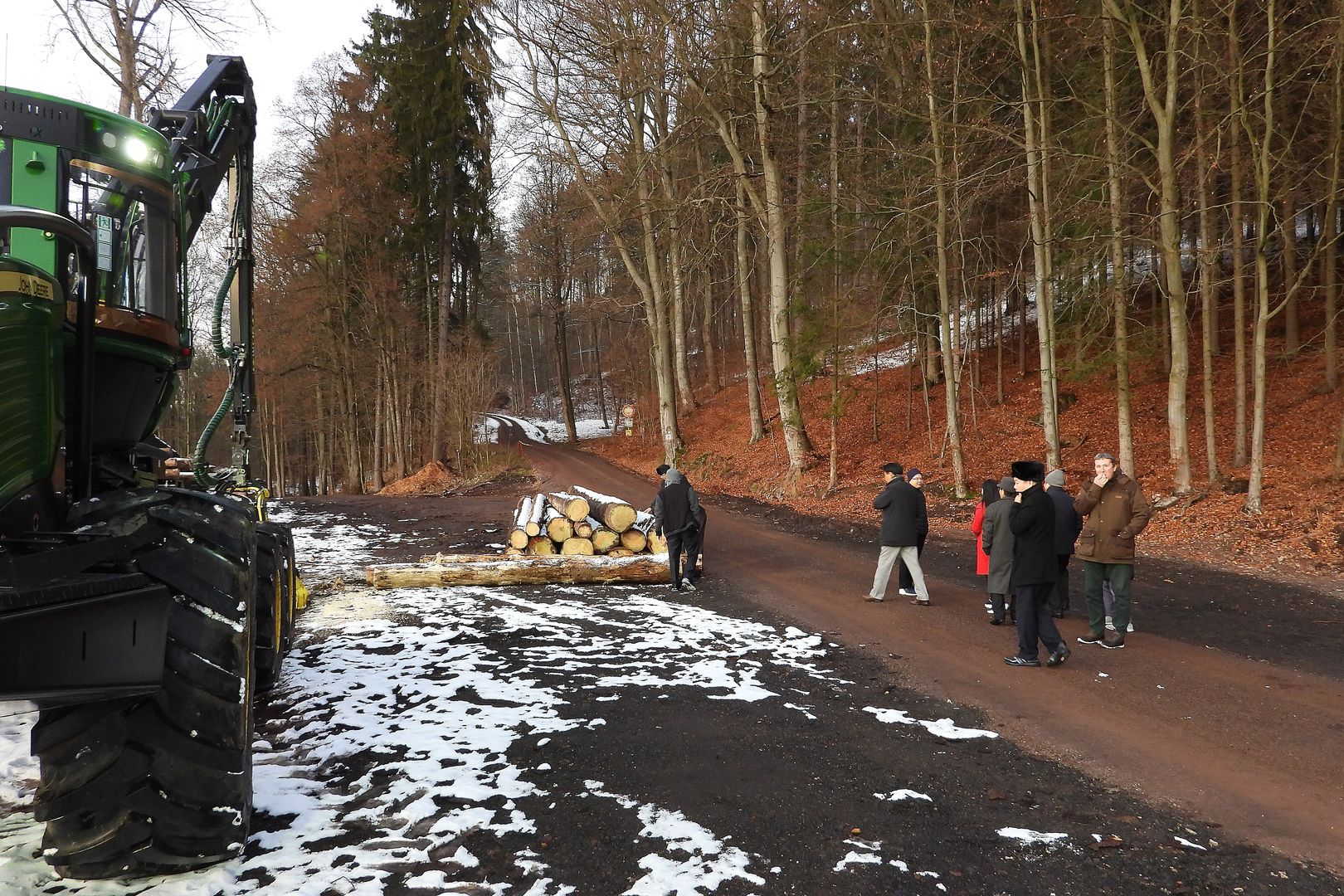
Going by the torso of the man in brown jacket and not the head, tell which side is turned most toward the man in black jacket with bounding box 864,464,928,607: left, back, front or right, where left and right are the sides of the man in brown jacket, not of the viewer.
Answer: right

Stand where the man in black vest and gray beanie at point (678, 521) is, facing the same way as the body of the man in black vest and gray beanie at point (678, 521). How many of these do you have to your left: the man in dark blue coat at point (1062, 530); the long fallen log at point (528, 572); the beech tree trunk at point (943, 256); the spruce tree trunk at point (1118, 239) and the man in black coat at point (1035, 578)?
1

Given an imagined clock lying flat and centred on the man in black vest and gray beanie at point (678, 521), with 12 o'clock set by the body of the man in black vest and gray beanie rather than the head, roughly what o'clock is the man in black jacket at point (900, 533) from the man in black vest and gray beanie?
The man in black jacket is roughly at 4 o'clock from the man in black vest and gray beanie.

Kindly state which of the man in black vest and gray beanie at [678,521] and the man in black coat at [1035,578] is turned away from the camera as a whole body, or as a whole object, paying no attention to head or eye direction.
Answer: the man in black vest and gray beanie at [678,521]

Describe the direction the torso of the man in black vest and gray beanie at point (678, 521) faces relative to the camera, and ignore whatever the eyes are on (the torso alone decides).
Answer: away from the camera

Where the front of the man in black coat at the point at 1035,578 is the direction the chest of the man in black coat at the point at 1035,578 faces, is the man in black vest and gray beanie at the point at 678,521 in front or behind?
in front

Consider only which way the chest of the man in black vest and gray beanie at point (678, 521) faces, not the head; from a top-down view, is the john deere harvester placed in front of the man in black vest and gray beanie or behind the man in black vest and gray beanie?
behind

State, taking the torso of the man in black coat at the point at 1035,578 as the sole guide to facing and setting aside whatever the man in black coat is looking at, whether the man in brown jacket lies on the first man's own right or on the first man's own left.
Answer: on the first man's own right

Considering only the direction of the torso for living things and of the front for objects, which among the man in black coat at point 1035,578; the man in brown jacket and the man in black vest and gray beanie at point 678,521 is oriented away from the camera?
the man in black vest and gray beanie at point 678,521

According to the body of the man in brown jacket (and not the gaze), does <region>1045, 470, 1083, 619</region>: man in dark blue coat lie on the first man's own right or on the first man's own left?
on the first man's own right

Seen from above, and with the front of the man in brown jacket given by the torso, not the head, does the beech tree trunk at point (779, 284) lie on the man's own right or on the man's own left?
on the man's own right

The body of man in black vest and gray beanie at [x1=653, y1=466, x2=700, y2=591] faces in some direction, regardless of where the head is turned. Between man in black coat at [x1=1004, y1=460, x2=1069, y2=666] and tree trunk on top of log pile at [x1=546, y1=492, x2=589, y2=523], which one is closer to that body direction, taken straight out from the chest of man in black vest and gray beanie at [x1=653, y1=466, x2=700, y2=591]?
the tree trunk on top of log pile

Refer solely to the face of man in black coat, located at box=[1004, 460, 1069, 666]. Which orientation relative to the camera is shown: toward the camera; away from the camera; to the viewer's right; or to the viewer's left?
to the viewer's left

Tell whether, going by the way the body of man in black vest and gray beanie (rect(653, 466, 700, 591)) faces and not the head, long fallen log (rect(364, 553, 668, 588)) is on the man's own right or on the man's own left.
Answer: on the man's own left
